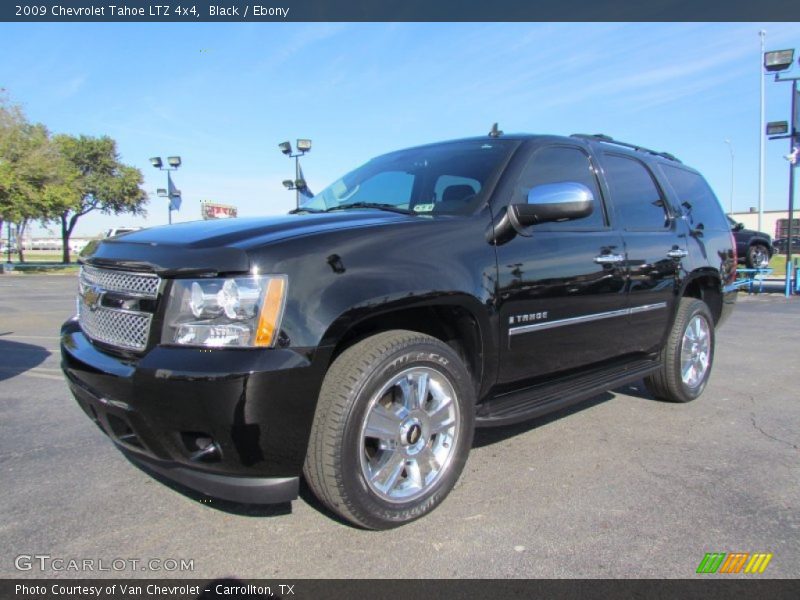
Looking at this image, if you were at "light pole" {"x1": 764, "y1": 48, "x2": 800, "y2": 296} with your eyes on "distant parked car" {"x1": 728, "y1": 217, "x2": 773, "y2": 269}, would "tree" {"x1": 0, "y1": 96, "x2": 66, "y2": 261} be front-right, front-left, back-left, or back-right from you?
front-left

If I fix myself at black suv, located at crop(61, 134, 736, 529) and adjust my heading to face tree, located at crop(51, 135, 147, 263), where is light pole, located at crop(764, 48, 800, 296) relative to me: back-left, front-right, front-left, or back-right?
front-right

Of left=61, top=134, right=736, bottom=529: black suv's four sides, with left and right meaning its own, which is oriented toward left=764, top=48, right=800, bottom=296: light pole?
back

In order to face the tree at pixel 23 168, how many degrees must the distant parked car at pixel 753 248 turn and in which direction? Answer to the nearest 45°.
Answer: approximately 180°

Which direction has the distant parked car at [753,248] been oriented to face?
to the viewer's right

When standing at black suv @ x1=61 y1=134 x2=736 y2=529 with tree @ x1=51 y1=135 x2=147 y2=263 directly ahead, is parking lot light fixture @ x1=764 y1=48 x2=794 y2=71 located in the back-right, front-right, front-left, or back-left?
front-right

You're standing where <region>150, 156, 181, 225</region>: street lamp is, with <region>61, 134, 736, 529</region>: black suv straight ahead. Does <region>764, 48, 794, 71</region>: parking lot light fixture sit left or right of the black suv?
left

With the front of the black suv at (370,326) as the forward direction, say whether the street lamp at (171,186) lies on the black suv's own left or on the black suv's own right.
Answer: on the black suv's own right

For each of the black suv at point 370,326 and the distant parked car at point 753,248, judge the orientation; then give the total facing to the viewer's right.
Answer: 1

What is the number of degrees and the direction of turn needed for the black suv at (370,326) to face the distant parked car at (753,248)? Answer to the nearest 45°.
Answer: approximately 180°

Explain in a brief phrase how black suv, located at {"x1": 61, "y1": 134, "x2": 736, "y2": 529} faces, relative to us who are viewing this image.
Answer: facing the viewer and to the left of the viewer

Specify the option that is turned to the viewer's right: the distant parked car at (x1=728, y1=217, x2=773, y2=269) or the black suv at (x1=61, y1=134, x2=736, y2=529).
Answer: the distant parked car

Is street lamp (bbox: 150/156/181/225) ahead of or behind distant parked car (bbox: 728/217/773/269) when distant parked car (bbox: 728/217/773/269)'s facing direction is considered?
behind
